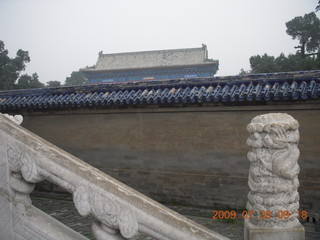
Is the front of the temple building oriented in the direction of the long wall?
yes

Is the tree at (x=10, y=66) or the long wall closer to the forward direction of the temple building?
the long wall

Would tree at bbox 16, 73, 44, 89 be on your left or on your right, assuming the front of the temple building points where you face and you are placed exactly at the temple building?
on your right

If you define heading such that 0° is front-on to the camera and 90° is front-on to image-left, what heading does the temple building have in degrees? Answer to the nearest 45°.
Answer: approximately 0°

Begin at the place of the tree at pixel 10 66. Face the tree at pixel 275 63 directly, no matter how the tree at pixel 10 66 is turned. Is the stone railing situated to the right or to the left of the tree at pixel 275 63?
right

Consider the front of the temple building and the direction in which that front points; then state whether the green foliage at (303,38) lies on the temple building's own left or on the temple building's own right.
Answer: on the temple building's own left

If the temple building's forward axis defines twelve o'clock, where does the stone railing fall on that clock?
The stone railing is roughly at 12 o'clock from the temple building.

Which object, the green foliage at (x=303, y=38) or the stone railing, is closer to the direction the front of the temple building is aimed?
the stone railing

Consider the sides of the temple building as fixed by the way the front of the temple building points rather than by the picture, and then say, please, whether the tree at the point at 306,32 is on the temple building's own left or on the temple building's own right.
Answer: on the temple building's own left
